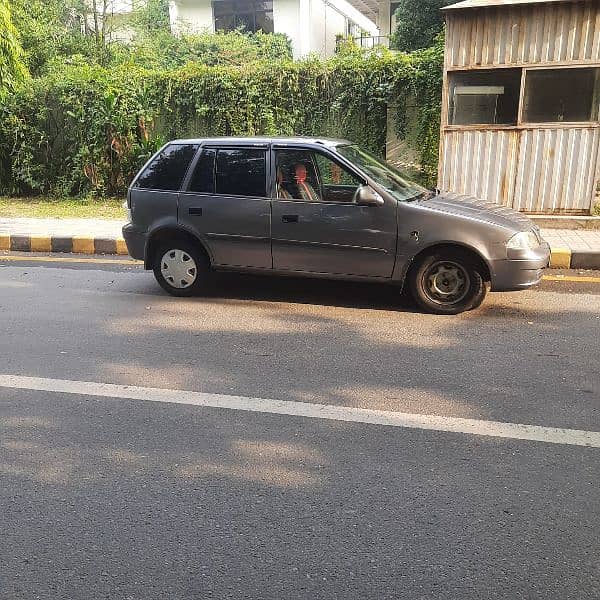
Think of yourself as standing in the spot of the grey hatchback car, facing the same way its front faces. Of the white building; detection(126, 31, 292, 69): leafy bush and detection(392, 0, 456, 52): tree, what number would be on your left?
3

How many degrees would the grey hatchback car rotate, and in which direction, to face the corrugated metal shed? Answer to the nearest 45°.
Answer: approximately 45° to its left

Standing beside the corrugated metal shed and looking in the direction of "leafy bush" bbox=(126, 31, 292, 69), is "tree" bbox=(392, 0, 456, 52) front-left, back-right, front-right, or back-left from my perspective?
front-right

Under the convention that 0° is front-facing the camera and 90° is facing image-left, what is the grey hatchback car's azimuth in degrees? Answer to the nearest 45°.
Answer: approximately 270°

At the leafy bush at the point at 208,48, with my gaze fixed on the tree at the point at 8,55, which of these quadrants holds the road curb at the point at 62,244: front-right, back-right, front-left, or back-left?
front-left

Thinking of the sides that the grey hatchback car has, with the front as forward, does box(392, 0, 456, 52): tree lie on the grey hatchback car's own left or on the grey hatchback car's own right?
on the grey hatchback car's own left

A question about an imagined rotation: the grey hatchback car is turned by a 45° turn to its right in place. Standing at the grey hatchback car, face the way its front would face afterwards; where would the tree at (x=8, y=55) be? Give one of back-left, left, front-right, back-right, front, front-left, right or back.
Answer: back

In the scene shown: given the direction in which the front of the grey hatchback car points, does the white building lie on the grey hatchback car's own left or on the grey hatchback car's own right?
on the grey hatchback car's own left

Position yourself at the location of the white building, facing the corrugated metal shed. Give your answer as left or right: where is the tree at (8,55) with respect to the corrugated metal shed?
right

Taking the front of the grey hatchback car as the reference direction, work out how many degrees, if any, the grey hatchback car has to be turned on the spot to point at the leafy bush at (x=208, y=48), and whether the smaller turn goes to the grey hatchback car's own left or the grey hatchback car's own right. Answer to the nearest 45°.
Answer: approximately 90° to the grey hatchback car's own left

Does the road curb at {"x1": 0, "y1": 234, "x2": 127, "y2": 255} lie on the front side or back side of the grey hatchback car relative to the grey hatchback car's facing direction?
on the back side

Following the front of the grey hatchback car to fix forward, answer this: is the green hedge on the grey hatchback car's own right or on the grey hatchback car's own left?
on the grey hatchback car's own left

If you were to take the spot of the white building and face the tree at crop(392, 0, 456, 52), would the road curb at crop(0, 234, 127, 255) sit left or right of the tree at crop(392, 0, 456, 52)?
right
